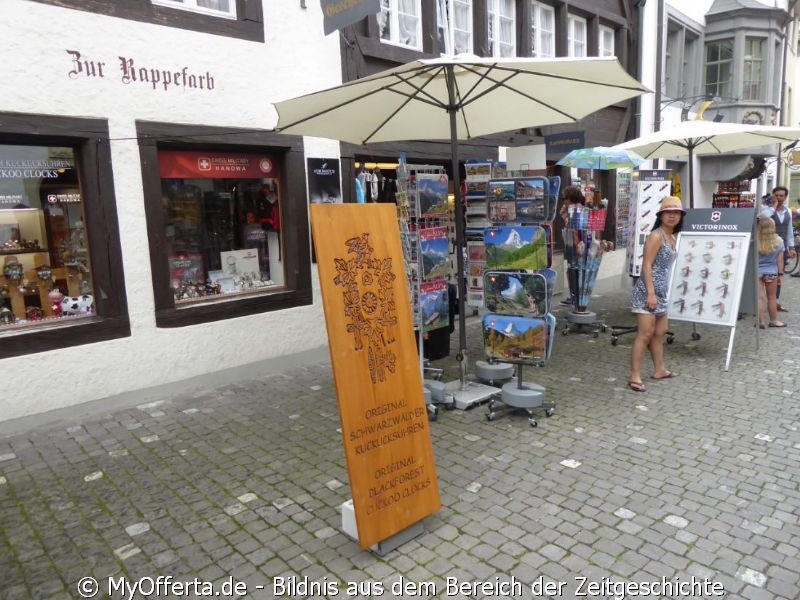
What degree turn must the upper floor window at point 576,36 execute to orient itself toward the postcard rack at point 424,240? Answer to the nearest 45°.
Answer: approximately 45° to its right

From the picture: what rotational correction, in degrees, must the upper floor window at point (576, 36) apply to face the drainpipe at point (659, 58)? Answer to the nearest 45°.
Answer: approximately 90° to its left

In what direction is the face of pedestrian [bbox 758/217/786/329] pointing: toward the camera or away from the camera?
away from the camera

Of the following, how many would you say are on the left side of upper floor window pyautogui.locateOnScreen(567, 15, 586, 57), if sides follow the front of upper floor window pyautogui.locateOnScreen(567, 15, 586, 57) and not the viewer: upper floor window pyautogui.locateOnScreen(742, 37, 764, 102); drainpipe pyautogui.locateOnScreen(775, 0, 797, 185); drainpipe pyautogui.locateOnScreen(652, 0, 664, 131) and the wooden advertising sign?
3

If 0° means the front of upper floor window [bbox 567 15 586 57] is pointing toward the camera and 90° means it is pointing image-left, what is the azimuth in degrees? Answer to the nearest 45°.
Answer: approximately 315°

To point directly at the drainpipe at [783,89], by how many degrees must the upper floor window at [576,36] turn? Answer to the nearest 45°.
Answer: approximately 90° to its left

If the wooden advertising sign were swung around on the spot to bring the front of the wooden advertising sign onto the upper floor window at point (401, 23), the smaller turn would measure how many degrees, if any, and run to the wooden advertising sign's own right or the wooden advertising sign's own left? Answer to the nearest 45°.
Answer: approximately 135° to the wooden advertising sign's own left

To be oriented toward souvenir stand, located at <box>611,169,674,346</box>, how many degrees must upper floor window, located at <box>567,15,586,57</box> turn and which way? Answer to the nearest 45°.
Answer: approximately 45° to its right
